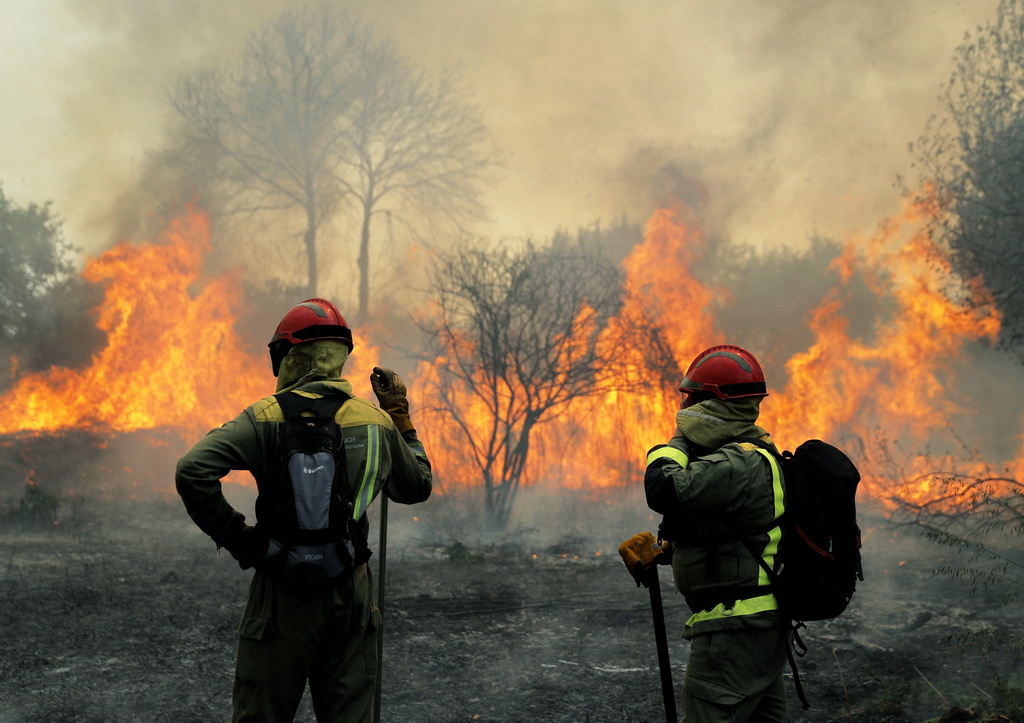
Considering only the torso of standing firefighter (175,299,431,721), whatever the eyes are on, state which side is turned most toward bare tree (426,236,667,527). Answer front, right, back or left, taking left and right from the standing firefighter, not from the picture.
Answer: front

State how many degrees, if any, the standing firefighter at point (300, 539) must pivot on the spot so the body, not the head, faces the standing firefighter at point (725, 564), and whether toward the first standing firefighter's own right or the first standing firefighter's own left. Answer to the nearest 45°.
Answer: approximately 90° to the first standing firefighter's own right

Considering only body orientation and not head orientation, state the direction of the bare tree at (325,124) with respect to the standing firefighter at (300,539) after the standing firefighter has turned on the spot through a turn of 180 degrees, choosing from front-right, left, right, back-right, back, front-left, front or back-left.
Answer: back

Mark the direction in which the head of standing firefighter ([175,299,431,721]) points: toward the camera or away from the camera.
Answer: away from the camera

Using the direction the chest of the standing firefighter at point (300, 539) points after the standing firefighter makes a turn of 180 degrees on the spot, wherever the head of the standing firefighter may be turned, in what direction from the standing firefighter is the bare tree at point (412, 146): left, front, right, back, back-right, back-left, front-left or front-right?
back

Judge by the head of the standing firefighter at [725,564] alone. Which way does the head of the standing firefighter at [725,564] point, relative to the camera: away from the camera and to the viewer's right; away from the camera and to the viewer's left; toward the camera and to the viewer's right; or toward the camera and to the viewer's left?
away from the camera and to the viewer's left

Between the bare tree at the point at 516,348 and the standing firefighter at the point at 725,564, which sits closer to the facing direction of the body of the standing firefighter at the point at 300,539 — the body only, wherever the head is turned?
the bare tree

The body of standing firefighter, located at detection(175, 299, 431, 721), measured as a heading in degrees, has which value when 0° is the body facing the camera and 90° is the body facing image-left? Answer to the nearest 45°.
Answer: approximately 180°
